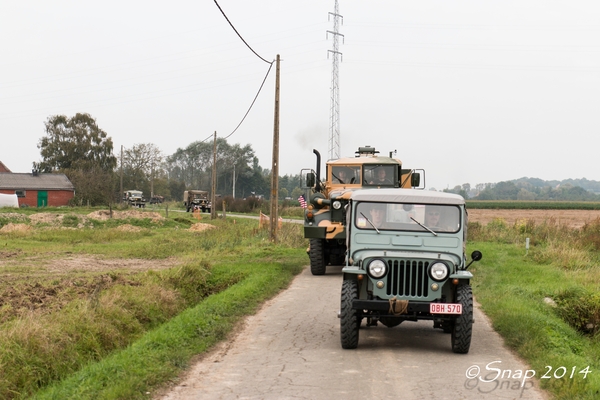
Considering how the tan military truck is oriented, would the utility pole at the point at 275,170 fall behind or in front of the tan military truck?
behind

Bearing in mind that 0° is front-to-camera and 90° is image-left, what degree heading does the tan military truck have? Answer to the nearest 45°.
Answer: approximately 0°

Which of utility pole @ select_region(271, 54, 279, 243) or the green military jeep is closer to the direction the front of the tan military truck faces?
the green military jeep

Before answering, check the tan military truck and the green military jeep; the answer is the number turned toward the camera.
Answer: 2

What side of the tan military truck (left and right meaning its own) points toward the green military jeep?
front

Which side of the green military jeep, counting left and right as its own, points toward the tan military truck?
back

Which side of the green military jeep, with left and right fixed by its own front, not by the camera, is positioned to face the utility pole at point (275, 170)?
back

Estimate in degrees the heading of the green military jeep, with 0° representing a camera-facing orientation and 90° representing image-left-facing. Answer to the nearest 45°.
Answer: approximately 0°
